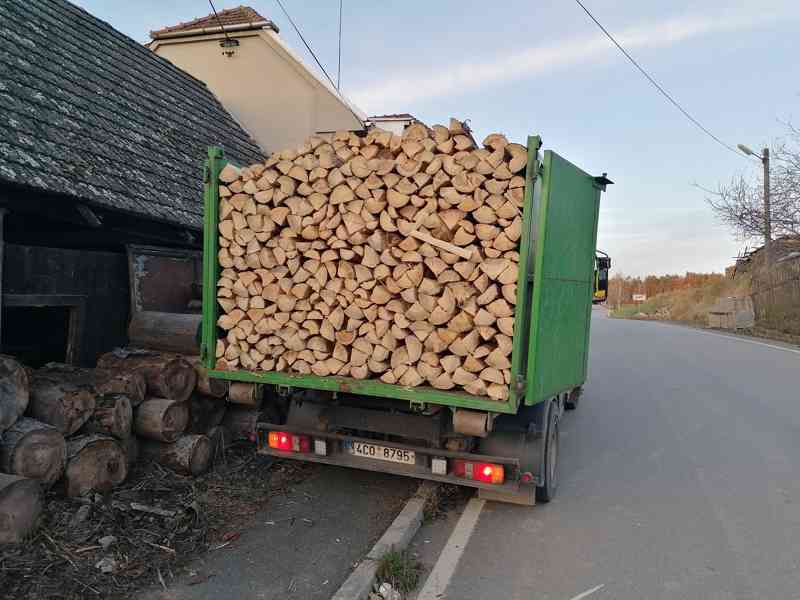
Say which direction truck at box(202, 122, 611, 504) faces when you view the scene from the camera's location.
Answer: facing away from the viewer and to the right of the viewer

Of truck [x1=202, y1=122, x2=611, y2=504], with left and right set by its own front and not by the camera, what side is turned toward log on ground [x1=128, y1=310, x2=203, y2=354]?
left

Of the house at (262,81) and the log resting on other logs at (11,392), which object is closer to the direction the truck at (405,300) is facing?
the house

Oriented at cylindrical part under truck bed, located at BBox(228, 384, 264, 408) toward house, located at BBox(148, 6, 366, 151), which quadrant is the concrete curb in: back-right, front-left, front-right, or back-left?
back-right

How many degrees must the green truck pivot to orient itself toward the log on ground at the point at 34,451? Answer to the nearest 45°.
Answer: approximately 135° to its left

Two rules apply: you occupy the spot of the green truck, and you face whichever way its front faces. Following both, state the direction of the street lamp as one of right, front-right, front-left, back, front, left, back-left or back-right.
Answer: front

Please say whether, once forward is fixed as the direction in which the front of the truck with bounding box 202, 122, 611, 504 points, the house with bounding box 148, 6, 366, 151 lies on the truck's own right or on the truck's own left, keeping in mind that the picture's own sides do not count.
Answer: on the truck's own left

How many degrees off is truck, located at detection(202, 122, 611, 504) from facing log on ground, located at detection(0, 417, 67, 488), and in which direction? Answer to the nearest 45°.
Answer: approximately 135° to its left

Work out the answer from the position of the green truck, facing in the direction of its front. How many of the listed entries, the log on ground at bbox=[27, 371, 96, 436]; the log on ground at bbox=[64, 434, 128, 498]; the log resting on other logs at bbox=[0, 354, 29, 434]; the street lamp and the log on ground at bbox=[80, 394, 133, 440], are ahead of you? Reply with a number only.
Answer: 1

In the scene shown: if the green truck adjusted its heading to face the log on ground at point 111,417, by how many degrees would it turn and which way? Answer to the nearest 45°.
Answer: approximately 135° to its left
